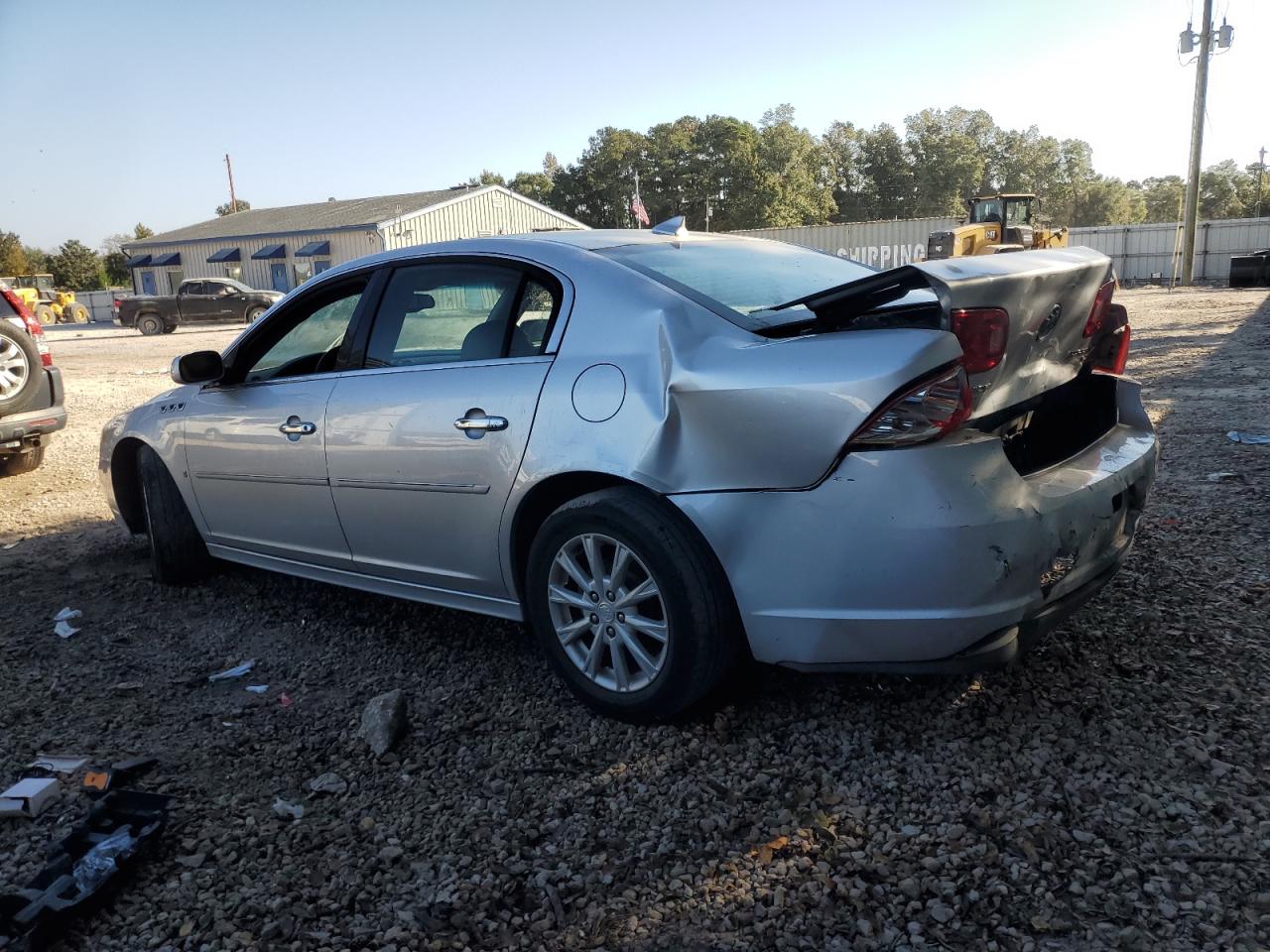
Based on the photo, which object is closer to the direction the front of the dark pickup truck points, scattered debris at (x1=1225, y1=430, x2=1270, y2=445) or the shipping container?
the shipping container

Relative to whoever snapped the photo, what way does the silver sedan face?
facing away from the viewer and to the left of the viewer

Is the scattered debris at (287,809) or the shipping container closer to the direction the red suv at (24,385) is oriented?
the shipping container

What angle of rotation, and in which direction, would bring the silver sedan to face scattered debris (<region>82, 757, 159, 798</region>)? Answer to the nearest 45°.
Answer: approximately 45° to its left

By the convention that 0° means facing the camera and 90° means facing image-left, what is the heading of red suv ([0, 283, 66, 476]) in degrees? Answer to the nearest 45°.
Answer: approximately 180°

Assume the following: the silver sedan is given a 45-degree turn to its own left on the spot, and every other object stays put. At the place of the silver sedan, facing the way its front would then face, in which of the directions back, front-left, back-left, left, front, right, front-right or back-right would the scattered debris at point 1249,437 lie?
back-right

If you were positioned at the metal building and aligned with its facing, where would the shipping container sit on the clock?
The shipping container is roughly at 8 o'clock from the metal building.

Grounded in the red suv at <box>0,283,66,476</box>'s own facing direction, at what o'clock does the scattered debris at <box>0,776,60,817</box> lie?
The scattered debris is roughly at 6 o'clock from the red suv.

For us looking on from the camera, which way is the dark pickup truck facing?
facing to the right of the viewer

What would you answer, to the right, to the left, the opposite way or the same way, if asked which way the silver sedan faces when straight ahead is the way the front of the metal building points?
to the right

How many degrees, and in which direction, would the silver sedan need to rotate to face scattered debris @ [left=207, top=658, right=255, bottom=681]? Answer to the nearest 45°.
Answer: approximately 45° to its left
